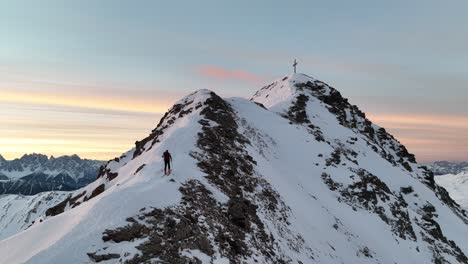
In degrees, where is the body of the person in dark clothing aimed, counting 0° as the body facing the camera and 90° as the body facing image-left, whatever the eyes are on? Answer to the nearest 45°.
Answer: approximately 180°
